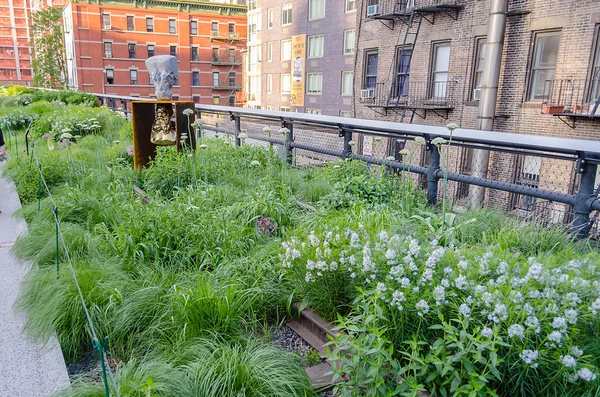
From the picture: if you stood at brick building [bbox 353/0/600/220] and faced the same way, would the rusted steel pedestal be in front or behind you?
in front

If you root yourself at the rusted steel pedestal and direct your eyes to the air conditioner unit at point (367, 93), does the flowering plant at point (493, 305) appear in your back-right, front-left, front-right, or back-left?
back-right

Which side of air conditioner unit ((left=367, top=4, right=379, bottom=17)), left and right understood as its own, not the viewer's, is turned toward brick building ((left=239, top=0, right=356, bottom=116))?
right

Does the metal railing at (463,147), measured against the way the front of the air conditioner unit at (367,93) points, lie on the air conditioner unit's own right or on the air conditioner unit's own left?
on the air conditioner unit's own left

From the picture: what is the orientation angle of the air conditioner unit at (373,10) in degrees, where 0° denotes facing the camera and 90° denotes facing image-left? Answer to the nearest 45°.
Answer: approximately 45°

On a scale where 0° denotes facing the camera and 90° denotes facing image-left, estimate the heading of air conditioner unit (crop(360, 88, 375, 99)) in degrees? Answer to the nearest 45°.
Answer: approximately 45°

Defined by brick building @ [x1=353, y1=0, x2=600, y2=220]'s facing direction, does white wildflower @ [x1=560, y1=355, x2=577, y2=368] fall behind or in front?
in front

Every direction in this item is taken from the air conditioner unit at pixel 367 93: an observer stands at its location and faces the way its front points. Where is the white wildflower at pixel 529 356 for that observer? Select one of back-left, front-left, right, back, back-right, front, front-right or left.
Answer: front-left

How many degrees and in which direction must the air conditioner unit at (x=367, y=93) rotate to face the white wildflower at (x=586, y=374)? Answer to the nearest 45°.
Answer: approximately 45° to its left
